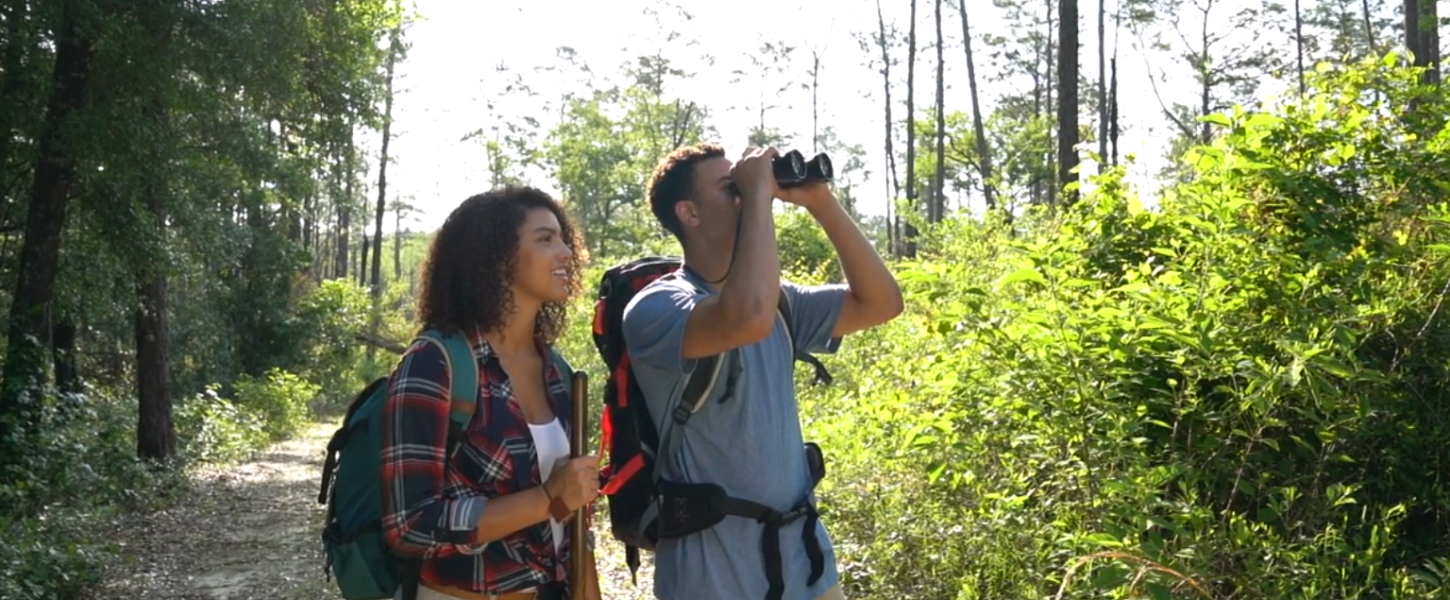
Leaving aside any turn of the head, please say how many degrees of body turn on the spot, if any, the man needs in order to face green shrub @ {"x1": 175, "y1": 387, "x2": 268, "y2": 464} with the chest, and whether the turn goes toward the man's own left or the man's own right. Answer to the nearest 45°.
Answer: approximately 180°

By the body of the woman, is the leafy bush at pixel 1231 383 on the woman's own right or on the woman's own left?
on the woman's own left

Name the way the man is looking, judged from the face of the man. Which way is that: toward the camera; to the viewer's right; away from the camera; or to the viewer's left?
to the viewer's right

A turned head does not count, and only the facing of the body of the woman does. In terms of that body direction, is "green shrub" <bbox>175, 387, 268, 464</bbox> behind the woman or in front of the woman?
behind

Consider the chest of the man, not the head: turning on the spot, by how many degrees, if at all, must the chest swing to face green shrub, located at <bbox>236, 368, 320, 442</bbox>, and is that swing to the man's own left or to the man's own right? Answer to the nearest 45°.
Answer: approximately 180°

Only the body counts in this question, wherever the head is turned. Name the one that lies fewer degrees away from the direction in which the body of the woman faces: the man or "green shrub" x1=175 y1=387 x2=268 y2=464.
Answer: the man

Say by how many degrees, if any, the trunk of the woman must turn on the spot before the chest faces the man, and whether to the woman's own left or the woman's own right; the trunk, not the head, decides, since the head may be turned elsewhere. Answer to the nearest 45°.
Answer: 0° — they already face them

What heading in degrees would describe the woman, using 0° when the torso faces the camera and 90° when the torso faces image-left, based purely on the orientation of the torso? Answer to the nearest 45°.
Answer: approximately 315°

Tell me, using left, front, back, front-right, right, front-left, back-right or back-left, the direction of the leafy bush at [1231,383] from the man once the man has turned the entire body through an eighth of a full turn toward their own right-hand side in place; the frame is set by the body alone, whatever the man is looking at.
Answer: back-left

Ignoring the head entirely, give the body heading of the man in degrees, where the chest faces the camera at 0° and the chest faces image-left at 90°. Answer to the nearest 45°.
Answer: approximately 315°

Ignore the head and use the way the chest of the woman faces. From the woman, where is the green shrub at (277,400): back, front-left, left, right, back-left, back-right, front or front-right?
back-left
